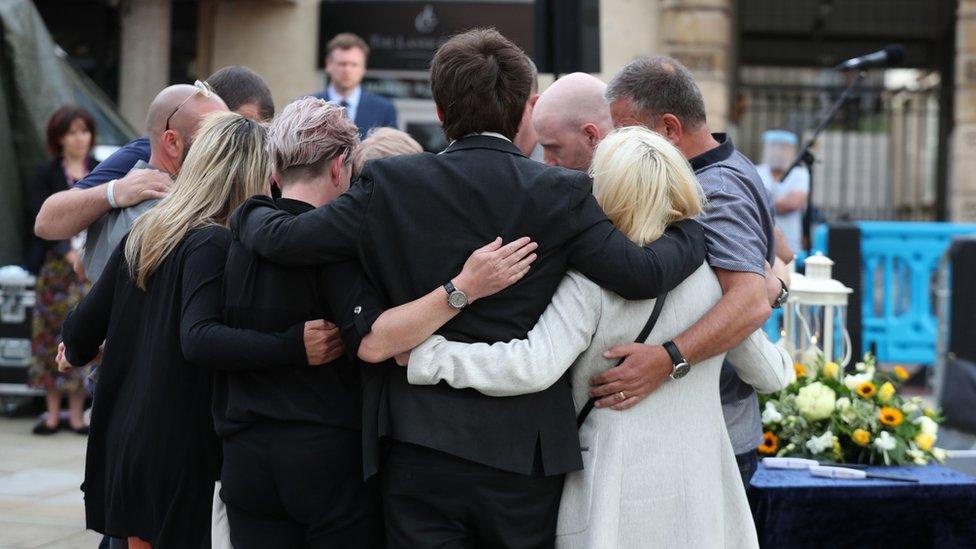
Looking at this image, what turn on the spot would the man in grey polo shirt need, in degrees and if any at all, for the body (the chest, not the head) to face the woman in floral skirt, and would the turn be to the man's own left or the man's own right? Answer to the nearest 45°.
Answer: approximately 45° to the man's own right

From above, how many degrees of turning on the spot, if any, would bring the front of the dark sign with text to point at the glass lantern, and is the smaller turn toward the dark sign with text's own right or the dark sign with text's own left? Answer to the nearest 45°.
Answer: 0° — it already faces it

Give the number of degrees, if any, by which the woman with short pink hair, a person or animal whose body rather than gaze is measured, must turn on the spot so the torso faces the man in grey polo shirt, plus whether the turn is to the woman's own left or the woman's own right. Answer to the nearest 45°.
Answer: approximately 45° to the woman's own right

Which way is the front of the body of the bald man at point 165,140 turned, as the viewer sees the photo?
to the viewer's right

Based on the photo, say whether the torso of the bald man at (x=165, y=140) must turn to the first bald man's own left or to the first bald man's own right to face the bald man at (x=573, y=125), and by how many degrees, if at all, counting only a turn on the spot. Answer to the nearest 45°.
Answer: approximately 45° to the first bald man's own right

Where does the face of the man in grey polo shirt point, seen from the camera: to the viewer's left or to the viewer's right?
to the viewer's left

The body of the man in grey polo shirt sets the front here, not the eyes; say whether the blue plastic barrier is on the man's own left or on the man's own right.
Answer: on the man's own right

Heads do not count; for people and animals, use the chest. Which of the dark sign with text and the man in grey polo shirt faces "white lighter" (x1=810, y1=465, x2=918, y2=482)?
the dark sign with text

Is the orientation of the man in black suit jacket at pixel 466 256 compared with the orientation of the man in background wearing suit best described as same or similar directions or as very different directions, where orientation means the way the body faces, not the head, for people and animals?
very different directions

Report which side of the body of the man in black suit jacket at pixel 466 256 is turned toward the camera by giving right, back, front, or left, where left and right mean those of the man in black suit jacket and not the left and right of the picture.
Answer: back

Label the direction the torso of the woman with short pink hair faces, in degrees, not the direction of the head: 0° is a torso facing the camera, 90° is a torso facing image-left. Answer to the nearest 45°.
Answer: approximately 225°

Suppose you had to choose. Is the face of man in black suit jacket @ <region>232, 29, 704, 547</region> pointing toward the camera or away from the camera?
away from the camera

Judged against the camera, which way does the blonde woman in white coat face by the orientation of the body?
away from the camera

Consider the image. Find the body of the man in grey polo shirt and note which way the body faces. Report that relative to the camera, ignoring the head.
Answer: to the viewer's left

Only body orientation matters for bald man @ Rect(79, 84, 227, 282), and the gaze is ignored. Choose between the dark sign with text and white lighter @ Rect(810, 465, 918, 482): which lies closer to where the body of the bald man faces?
the white lighter
